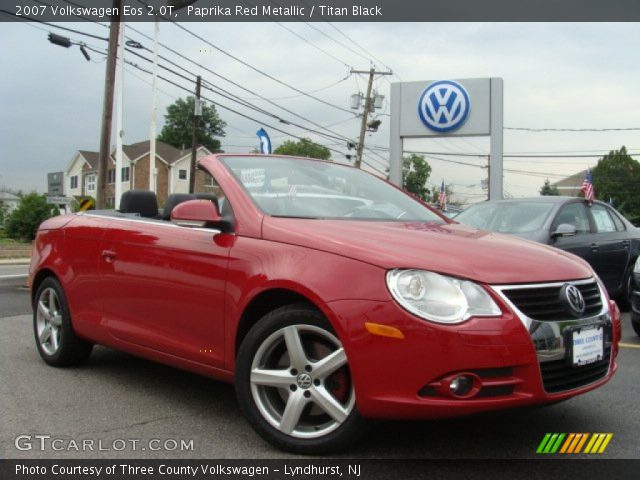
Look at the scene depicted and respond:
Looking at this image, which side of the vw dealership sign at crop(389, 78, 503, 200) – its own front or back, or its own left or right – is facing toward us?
front

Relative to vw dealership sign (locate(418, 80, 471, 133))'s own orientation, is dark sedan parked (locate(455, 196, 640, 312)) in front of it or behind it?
in front

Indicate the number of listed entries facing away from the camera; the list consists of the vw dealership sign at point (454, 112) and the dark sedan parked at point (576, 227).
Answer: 0

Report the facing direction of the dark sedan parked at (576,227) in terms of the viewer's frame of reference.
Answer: facing the viewer and to the left of the viewer

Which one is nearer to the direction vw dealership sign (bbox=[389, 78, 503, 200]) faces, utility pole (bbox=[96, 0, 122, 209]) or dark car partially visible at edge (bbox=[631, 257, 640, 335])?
the dark car partially visible at edge

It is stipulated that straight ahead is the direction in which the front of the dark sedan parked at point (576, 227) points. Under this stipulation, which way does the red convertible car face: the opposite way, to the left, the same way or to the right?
to the left

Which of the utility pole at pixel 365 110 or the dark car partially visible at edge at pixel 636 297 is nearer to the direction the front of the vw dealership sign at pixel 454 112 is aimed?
the dark car partially visible at edge

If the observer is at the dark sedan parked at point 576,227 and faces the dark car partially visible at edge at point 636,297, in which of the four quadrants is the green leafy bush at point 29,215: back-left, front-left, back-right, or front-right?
back-right

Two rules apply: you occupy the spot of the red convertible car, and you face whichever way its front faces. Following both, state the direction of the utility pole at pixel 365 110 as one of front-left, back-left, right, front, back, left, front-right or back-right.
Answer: back-left

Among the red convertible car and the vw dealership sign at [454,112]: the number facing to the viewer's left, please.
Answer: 0

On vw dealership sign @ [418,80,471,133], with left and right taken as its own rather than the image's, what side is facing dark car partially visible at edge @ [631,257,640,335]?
front

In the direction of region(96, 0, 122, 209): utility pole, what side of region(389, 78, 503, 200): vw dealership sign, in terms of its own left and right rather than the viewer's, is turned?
right

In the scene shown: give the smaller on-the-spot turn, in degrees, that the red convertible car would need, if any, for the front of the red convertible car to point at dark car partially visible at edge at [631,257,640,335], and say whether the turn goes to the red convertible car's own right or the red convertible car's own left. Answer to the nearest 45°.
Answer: approximately 90° to the red convertible car's own left
